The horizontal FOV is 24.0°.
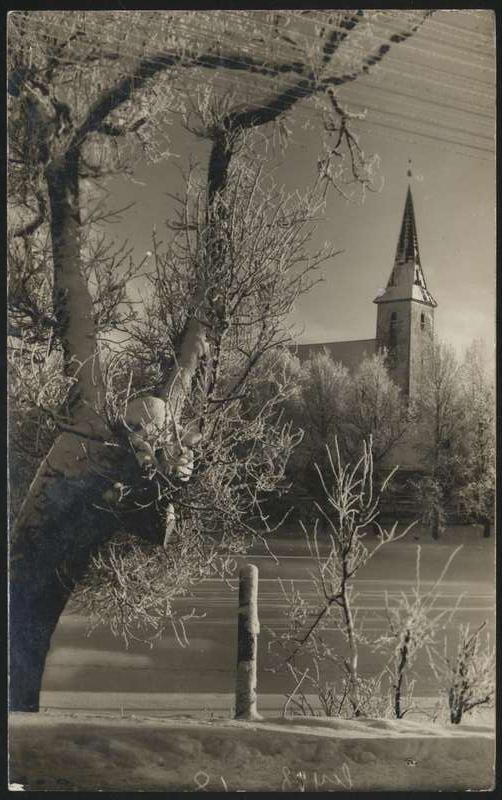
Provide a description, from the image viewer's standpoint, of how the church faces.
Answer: facing the viewer and to the right of the viewer

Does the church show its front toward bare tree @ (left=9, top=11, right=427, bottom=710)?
no
